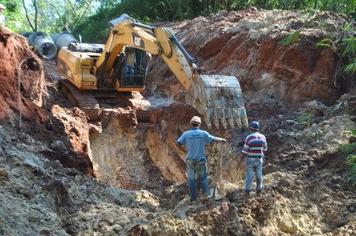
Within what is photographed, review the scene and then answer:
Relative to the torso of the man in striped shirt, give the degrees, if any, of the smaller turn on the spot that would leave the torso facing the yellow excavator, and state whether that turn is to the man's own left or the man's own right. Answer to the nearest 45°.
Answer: approximately 45° to the man's own left

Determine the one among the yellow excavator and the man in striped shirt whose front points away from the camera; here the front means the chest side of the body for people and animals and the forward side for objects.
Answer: the man in striped shirt

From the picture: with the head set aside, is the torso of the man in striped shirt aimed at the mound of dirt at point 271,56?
yes

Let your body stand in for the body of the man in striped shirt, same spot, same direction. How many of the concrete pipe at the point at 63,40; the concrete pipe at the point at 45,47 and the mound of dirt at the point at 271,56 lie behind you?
0

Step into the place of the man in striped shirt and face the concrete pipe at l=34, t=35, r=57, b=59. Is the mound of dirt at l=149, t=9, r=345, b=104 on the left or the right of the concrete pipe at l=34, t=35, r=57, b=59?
right

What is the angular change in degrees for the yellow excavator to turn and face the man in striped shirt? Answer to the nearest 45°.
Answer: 0° — it already faces them

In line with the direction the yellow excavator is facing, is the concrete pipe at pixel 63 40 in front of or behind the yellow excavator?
behind

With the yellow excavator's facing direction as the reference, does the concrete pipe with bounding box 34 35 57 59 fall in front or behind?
behind

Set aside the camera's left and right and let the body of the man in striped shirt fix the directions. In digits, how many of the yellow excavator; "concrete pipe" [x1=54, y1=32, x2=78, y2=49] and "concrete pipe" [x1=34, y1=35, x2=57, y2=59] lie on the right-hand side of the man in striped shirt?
0

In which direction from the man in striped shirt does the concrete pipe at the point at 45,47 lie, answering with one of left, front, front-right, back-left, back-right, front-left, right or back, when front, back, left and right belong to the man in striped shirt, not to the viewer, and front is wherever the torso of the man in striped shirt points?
front-left

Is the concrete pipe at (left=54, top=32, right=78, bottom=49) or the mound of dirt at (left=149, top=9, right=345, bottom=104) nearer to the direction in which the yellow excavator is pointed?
the mound of dirt

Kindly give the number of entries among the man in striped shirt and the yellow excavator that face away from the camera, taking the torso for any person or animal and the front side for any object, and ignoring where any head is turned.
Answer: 1

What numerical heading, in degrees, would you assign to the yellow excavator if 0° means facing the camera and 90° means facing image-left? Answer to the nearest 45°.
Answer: approximately 315°

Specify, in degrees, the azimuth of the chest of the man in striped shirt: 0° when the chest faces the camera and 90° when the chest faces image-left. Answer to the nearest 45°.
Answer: approximately 180°

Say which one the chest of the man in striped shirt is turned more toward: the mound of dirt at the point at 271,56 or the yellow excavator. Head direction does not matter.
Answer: the mound of dirt
